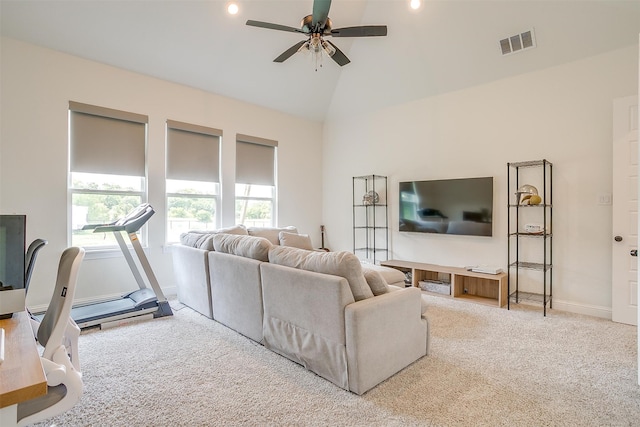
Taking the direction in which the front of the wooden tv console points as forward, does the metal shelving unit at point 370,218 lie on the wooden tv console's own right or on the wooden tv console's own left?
on the wooden tv console's own right

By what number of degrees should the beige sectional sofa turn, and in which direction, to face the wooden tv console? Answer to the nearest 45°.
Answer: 0° — it already faces it

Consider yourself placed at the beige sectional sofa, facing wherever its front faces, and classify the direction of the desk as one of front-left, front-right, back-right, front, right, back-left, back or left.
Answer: back

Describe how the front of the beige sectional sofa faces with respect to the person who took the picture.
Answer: facing away from the viewer and to the right of the viewer

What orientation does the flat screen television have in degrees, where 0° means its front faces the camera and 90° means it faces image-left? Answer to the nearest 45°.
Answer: approximately 45°

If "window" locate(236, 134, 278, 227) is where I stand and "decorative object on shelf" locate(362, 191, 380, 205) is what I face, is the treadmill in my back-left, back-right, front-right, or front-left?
back-right

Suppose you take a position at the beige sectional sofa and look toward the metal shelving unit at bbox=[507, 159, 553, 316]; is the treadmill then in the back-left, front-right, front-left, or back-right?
back-left

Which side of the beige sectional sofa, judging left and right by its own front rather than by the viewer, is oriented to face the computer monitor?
back

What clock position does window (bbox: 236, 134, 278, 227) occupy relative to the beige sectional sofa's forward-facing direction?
The window is roughly at 10 o'clock from the beige sectional sofa.

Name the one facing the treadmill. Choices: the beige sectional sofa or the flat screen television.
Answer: the flat screen television
